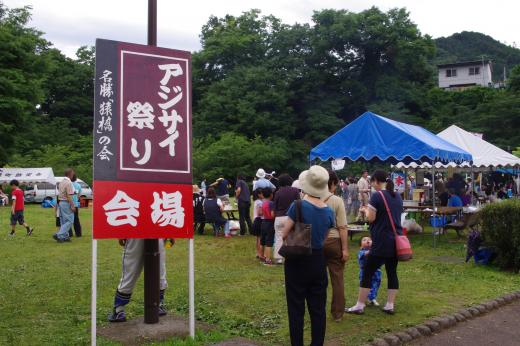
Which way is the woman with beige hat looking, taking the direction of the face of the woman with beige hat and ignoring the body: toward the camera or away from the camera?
away from the camera

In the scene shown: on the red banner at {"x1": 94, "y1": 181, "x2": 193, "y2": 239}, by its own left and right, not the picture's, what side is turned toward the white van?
back

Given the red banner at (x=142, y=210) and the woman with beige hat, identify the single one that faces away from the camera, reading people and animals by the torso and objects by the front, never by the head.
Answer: the woman with beige hat

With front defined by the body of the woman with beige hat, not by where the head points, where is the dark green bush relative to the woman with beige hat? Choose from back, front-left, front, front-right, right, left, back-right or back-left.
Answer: front-right

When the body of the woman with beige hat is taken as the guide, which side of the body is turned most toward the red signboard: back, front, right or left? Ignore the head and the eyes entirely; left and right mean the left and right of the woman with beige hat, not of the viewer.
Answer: left

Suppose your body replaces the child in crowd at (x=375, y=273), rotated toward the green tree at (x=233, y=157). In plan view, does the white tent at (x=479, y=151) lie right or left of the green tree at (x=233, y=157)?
right

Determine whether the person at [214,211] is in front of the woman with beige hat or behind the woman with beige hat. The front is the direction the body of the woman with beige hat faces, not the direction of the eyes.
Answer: in front

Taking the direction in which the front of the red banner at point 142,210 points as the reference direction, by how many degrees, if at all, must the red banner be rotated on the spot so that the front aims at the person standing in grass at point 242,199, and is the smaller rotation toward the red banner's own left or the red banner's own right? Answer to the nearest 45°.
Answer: approximately 180°

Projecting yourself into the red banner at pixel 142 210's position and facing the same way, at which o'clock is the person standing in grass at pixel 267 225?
The person standing in grass is roughly at 7 o'clock from the red banner.

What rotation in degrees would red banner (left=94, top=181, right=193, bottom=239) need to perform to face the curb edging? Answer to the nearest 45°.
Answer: approximately 90° to its left

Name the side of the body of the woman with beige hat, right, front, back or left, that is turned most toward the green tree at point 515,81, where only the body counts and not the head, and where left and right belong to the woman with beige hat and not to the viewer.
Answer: front

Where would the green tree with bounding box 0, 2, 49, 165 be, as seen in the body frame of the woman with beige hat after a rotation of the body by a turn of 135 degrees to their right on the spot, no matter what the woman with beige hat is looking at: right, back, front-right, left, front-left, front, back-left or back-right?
back

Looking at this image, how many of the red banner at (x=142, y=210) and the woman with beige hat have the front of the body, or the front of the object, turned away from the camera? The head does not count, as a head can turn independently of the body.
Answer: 1

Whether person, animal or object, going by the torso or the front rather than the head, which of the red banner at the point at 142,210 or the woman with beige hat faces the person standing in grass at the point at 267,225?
the woman with beige hat

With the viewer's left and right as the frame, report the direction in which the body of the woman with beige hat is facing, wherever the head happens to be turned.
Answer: facing away from the viewer

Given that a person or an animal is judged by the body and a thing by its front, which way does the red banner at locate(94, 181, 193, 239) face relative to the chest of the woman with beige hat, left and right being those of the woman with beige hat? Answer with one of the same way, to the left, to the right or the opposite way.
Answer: the opposite way

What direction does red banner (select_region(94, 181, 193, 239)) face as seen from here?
toward the camera
